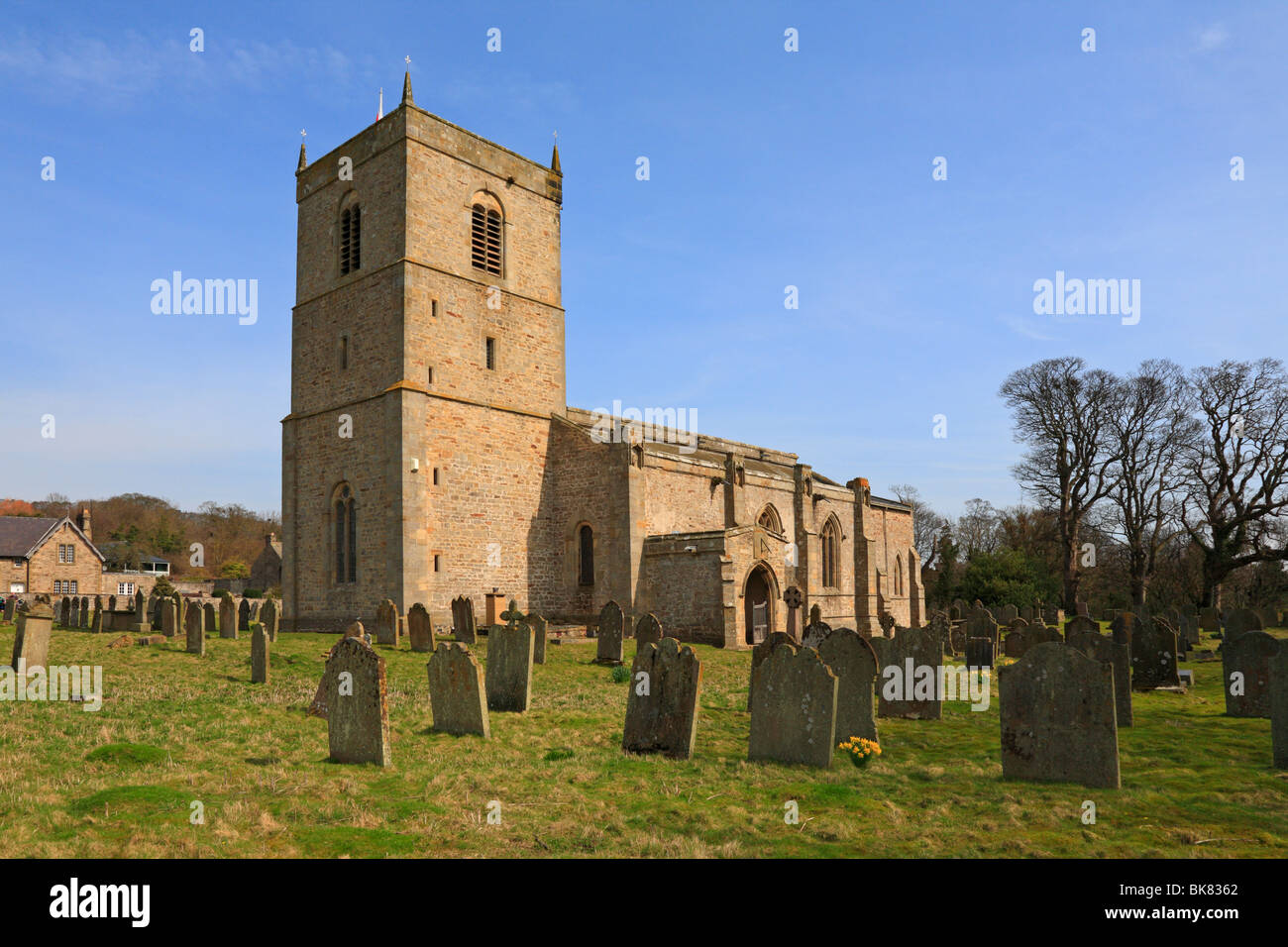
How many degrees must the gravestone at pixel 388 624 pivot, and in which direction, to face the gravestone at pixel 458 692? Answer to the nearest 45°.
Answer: approximately 45° to its left

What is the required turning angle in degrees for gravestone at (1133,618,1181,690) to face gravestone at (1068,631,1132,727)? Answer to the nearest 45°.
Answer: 0° — it already faces it

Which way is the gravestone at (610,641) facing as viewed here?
toward the camera

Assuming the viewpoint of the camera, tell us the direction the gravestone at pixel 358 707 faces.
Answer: facing the viewer and to the left of the viewer

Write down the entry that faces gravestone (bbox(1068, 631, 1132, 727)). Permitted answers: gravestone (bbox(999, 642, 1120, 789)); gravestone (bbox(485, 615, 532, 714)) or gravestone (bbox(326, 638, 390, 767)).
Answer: gravestone (bbox(999, 642, 1120, 789))

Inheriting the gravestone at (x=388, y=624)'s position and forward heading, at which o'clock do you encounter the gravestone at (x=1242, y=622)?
the gravestone at (x=1242, y=622) is roughly at 8 o'clock from the gravestone at (x=388, y=624).

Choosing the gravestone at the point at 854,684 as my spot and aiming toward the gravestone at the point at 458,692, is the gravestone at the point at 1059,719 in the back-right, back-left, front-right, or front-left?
back-left

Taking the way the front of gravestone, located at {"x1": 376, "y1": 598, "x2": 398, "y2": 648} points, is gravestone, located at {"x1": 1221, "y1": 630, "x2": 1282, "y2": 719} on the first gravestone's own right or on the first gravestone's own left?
on the first gravestone's own left

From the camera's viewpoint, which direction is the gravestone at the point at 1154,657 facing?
toward the camera

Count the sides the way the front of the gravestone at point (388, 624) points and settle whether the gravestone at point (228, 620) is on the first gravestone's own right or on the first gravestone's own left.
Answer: on the first gravestone's own right
